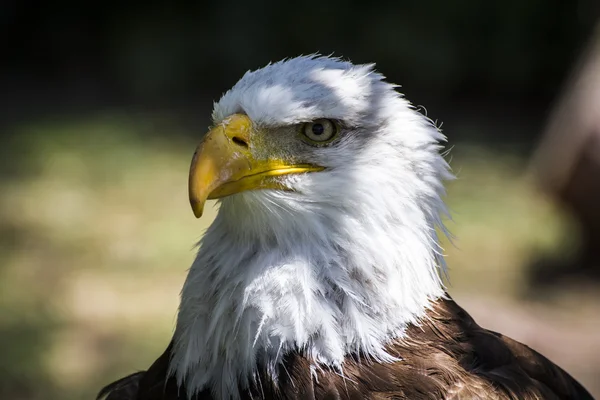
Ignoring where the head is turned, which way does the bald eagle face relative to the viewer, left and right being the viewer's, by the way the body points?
facing the viewer and to the left of the viewer
